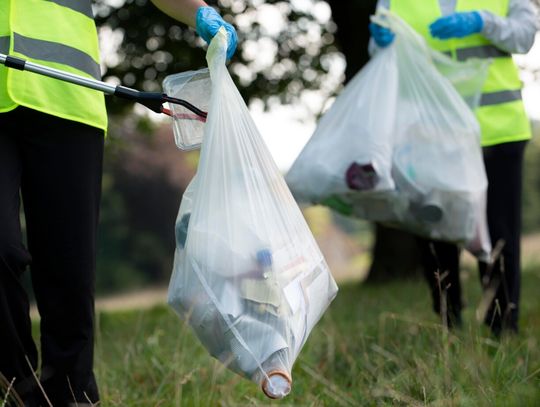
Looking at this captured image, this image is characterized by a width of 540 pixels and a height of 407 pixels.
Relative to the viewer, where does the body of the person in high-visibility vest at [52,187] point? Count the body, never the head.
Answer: toward the camera

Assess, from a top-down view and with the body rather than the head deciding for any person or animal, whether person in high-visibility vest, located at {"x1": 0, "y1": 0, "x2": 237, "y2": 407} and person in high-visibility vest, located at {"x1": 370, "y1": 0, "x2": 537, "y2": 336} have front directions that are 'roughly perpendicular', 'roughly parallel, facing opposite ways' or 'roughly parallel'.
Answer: roughly perpendicular

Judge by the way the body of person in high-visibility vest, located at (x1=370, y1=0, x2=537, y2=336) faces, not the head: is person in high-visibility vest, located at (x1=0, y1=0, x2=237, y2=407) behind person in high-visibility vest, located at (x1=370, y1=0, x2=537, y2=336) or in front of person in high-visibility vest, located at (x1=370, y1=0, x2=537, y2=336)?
in front

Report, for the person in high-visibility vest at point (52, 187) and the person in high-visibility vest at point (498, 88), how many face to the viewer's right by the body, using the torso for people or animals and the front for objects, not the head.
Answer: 0

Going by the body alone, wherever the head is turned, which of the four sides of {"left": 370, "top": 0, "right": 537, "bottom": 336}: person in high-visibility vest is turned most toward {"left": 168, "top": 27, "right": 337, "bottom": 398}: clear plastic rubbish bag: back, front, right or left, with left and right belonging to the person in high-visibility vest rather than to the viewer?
front

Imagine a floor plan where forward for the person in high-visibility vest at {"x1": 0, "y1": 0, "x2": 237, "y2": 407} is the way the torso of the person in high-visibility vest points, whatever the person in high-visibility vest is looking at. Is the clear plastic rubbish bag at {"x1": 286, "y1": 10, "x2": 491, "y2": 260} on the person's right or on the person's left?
on the person's left

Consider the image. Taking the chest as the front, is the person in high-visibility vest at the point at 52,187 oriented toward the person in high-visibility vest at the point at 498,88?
no

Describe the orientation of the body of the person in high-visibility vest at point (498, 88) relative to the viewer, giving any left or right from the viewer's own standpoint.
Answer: facing the viewer and to the left of the viewer
